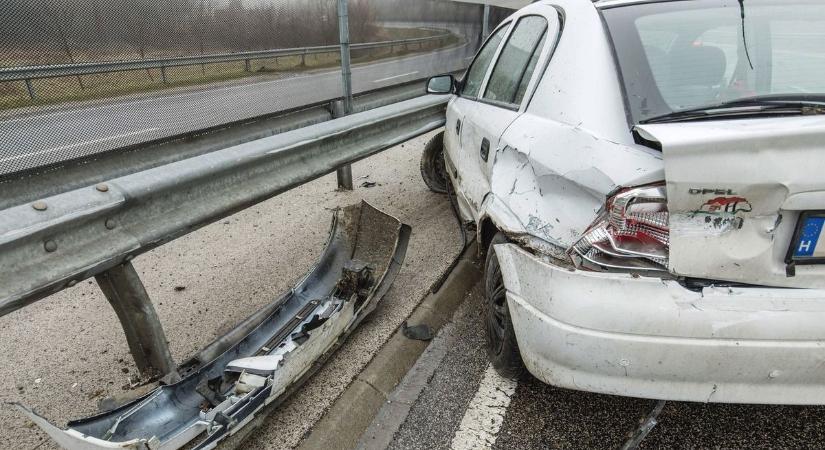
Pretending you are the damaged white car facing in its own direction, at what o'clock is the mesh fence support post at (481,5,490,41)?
The mesh fence support post is roughly at 1 o'clock from the damaged white car.

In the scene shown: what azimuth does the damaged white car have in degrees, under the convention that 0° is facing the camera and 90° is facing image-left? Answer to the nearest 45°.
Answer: approximately 135°
